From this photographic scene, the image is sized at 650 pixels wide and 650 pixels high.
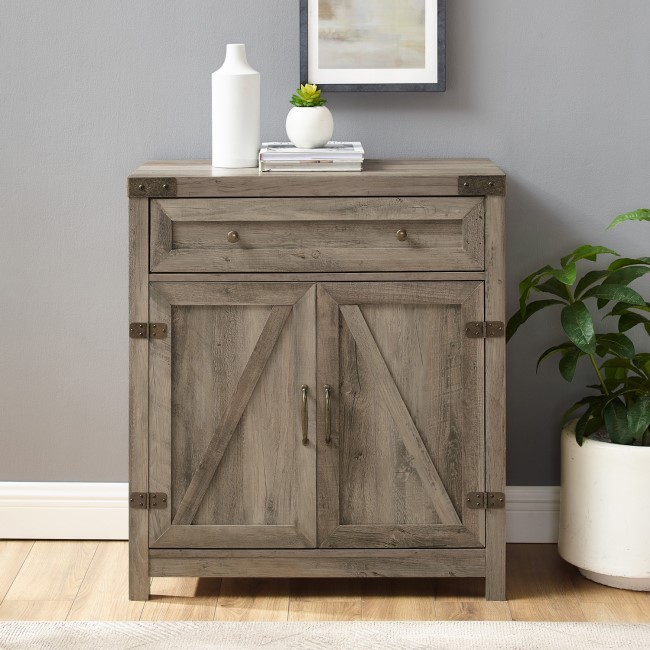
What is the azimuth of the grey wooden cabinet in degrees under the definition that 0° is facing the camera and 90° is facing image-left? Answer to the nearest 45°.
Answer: approximately 0°

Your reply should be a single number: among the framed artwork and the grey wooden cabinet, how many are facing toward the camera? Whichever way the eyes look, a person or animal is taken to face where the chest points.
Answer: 2

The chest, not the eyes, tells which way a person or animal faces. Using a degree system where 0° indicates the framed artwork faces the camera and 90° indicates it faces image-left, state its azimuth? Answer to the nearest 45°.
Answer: approximately 0°
